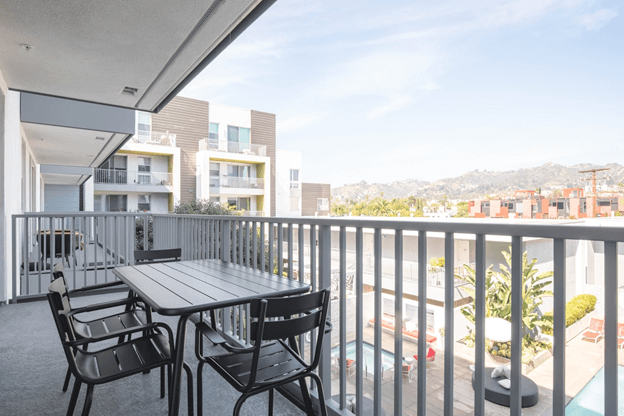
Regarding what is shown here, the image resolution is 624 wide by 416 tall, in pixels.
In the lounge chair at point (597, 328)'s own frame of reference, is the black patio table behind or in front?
in front

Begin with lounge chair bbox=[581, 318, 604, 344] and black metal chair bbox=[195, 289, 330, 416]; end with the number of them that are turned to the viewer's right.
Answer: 0

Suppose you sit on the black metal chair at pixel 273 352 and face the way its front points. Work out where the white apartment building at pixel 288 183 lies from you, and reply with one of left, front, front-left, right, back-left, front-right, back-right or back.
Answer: front-right

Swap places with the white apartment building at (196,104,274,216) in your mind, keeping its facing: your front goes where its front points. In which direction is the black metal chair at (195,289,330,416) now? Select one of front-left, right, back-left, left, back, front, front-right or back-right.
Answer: front-right

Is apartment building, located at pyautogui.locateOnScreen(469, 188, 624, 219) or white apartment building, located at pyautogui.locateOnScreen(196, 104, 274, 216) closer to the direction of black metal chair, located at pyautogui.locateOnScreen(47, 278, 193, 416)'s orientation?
the apartment building

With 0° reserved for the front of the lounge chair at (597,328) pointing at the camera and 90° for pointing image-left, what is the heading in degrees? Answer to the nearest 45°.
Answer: approximately 45°

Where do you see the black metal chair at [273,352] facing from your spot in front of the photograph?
facing away from the viewer and to the left of the viewer

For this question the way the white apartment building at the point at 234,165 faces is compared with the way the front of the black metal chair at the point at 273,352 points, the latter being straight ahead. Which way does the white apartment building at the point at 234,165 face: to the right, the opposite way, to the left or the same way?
the opposite way

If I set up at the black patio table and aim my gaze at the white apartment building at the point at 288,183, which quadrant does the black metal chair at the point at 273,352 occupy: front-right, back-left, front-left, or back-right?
back-right

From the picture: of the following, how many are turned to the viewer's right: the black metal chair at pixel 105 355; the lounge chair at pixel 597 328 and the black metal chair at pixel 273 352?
1

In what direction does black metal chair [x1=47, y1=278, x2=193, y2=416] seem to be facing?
to the viewer's right

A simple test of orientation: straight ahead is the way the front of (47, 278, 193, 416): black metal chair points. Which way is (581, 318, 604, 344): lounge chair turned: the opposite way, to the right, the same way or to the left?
the opposite way

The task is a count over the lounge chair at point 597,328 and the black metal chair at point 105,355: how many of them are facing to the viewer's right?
1

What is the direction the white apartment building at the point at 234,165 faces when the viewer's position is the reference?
facing the viewer and to the right of the viewer
